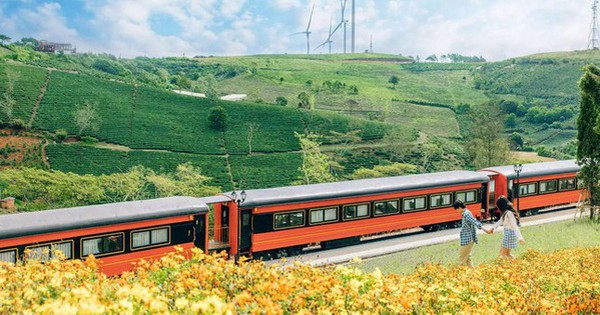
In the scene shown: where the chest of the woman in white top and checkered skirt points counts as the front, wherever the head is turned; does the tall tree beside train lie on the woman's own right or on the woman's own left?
on the woman's own right

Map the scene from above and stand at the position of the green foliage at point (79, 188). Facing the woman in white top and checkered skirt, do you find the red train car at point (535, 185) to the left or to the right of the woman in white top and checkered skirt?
left
